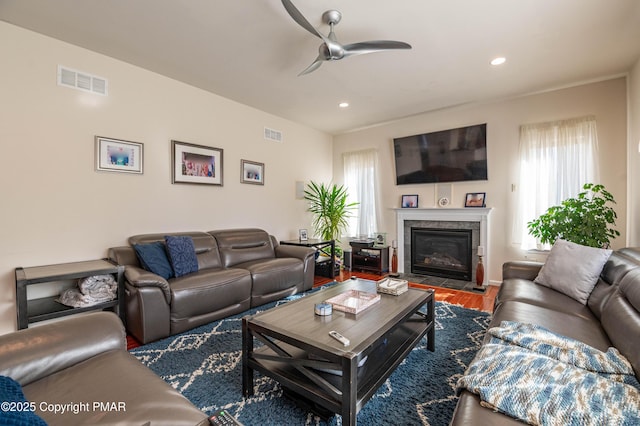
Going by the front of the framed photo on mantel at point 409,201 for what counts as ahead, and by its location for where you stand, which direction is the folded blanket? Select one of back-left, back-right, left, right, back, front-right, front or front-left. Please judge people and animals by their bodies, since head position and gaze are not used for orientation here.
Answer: front-right

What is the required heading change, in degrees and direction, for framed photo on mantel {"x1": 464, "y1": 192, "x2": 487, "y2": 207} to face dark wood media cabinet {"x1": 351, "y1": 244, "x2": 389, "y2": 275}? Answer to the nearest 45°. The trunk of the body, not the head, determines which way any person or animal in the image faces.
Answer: approximately 45° to its right

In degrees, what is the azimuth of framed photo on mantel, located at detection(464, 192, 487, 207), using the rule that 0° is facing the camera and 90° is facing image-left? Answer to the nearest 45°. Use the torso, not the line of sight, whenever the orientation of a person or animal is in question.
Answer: approximately 45°

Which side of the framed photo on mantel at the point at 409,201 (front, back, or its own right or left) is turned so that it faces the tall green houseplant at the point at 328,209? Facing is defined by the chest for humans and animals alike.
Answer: right

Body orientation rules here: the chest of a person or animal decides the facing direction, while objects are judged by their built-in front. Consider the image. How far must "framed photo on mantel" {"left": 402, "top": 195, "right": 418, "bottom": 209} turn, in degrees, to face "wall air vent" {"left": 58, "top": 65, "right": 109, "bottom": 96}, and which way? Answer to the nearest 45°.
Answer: approximately 45° to its right

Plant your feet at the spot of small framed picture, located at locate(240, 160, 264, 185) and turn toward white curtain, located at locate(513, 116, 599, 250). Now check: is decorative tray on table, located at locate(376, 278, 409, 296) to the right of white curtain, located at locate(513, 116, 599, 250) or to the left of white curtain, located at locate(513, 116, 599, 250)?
right

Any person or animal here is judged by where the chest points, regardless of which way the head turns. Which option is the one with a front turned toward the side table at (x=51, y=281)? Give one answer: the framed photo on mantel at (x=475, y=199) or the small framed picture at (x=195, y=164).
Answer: the framed photo on mantel

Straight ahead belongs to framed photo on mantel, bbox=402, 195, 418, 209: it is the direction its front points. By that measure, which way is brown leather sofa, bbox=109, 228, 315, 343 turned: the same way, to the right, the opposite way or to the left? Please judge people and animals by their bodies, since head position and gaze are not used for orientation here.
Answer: to the left

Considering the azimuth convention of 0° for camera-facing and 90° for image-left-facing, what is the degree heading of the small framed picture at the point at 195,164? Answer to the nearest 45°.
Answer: approximately 315°

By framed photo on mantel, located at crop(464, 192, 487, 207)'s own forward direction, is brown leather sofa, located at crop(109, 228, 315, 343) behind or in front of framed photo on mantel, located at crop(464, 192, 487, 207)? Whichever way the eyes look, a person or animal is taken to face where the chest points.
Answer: in front

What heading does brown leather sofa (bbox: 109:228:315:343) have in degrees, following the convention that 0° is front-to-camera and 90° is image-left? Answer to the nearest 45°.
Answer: approximately 315°

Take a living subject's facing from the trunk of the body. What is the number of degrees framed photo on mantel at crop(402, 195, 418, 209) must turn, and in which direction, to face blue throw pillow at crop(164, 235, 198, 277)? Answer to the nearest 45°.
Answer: approximately 45° to its right
